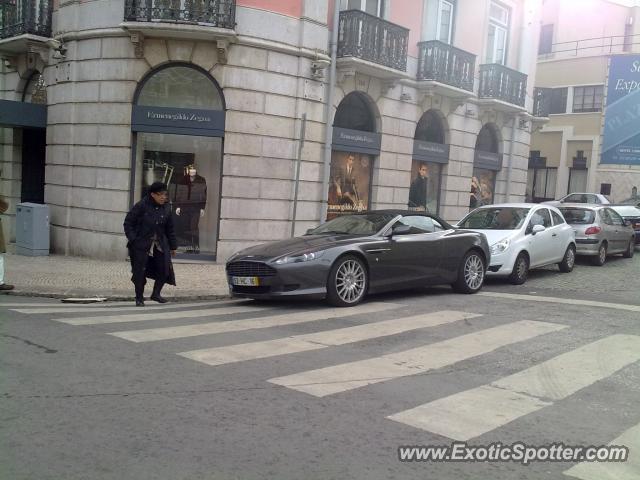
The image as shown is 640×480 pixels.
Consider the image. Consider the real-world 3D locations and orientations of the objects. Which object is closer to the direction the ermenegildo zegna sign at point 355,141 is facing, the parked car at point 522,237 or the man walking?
the parked car

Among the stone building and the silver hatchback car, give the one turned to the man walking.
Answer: the stone building

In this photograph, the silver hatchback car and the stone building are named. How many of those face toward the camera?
1

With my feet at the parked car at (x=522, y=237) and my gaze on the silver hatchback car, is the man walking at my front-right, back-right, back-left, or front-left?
back-left

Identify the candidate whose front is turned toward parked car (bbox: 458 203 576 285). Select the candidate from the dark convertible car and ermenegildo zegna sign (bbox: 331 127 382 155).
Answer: the ermenegildo zegna sign

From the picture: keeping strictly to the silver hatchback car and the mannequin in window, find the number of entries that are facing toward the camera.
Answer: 1

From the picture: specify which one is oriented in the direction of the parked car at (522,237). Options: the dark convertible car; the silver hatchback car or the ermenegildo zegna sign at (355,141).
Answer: the ermenegildo zegna sign

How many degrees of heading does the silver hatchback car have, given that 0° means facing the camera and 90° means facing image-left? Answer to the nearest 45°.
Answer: approximately 225°

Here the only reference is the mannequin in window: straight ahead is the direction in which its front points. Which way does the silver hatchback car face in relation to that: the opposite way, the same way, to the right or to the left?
to the left

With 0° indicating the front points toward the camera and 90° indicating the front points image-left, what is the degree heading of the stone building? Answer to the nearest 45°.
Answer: approximately 0°

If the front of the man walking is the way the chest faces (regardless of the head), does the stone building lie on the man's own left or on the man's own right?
on the man's own left

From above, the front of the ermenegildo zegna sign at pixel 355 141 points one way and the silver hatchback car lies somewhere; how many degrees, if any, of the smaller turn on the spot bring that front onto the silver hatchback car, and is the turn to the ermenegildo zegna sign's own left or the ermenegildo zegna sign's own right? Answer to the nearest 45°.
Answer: approximately 45° to the ermenegildo zegna sign's own left

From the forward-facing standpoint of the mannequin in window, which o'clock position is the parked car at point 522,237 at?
The parked car is roughly at 10 o'clock from the mannequin in window.
